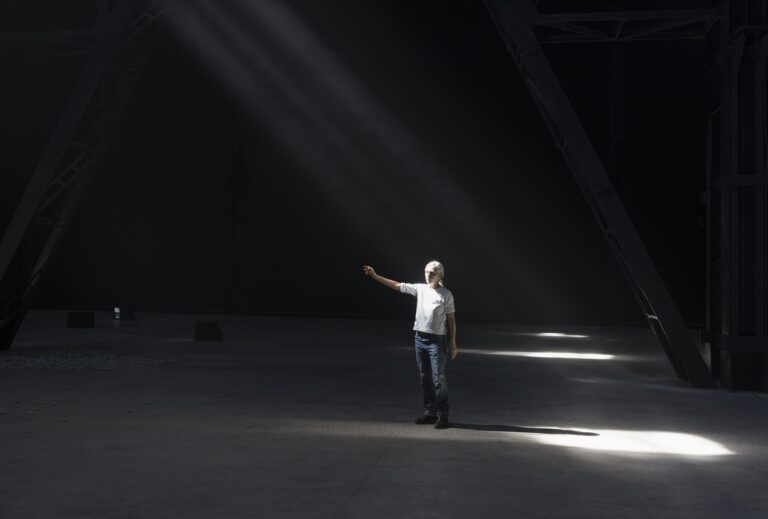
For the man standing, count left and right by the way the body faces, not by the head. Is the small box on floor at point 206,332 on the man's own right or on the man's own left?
on the man's own right

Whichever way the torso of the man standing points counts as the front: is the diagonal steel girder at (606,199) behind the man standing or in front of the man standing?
behind

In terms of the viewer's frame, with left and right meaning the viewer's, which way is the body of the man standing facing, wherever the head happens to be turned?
facing the viewer and to the left of the viewer

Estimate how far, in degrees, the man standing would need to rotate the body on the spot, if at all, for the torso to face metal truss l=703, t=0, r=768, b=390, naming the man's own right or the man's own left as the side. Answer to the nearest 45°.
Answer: approximately 180°

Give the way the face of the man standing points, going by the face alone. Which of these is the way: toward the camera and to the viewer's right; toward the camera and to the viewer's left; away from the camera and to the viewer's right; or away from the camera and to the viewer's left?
toward the camera and to the viewer's left
